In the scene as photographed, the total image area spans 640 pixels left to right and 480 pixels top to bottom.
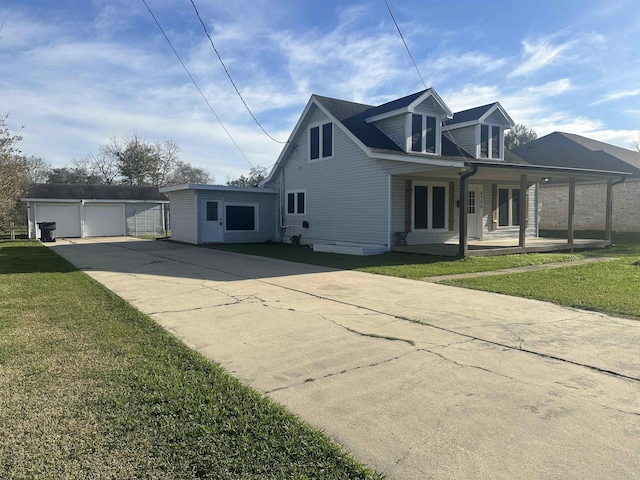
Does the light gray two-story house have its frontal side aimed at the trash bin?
no

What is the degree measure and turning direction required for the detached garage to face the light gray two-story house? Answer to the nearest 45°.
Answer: approximately 45° to its left

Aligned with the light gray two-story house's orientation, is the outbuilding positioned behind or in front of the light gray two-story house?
behind

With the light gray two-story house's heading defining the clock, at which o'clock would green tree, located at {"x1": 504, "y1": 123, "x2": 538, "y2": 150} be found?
The green tree is roughly at 8 o'clock from the light gray two-story house.

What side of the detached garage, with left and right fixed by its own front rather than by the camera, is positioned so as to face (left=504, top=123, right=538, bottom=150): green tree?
left

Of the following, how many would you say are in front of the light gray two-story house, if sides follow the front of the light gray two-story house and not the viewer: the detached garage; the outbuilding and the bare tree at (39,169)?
0

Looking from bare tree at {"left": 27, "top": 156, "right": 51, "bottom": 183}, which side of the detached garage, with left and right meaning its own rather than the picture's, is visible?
back

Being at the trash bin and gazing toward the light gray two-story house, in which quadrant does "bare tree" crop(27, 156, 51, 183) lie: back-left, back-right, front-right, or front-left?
back-left

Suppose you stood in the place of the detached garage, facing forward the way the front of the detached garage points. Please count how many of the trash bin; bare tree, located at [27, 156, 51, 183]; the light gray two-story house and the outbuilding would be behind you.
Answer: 1

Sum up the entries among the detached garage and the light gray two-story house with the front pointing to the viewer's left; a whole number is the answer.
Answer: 0

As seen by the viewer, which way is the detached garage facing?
toward the camera

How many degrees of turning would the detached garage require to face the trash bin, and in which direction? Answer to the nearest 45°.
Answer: approximately 45° to its right

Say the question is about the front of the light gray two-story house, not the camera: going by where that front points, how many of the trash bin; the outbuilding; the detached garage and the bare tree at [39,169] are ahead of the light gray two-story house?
0
